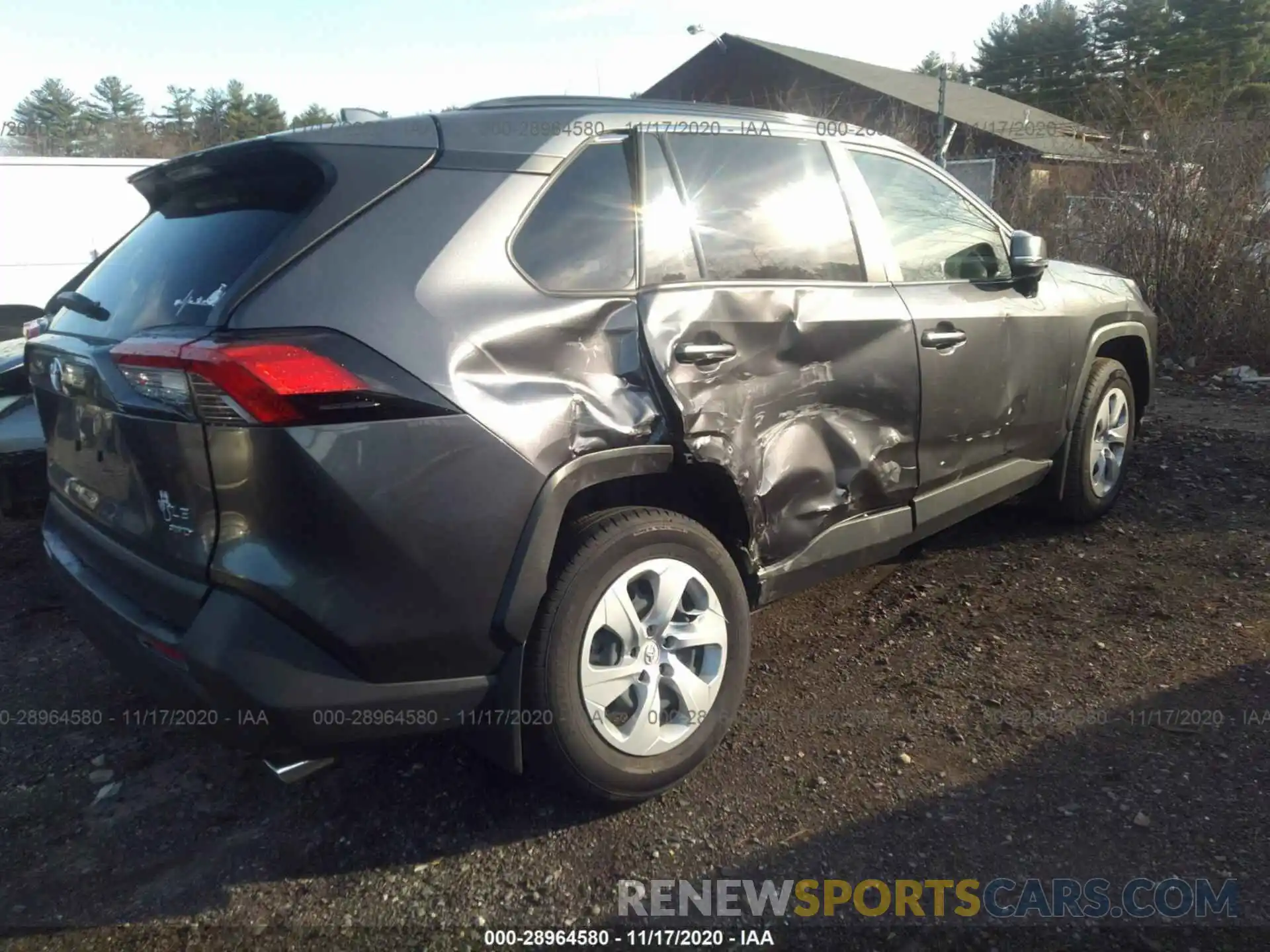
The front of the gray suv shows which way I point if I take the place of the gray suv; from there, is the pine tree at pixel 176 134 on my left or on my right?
on my left

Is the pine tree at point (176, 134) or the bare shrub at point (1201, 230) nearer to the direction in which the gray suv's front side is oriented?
the bare shrub

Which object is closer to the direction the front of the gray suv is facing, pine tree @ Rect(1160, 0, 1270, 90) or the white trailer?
the pine tree

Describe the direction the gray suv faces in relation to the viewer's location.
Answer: facing away from the viewer and to the right of the viewer

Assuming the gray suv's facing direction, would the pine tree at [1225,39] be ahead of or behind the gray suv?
ahead

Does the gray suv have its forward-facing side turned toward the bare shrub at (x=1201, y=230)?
yes

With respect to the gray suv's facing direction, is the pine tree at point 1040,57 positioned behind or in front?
in front

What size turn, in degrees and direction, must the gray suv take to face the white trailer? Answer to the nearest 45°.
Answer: approximately 90° to its left
